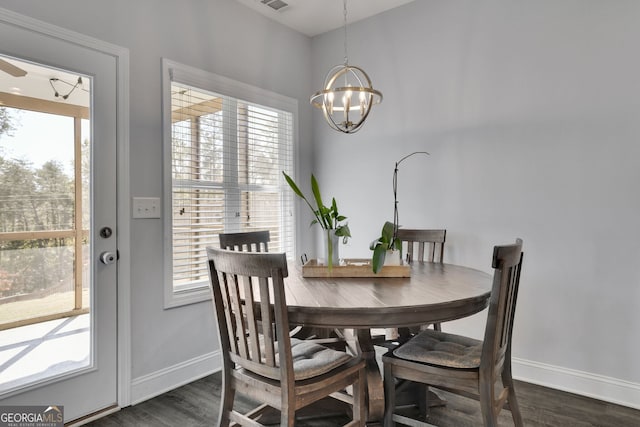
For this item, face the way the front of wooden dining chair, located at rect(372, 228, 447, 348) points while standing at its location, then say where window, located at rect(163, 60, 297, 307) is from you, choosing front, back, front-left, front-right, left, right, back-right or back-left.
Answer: front-right

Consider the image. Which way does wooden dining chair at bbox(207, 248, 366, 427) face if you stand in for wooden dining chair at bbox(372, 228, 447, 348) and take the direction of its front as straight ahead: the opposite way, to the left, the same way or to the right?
the opposite way

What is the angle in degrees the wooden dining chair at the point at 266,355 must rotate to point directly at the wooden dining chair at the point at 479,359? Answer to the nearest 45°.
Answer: approximately 45° to its right

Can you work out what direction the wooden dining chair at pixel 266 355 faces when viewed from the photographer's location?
facing away from the viewer and to the right of the viewer

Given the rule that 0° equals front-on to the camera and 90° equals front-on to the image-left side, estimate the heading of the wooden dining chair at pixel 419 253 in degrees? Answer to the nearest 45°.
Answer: approximately 45°

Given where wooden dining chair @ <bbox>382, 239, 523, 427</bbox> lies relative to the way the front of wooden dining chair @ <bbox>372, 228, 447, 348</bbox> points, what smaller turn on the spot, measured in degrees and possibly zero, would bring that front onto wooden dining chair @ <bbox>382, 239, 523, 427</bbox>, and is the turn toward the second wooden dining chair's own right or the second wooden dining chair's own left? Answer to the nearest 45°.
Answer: approximately 45° to the second wooden dining chair's own left

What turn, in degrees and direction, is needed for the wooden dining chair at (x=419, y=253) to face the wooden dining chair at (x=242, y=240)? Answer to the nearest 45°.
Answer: approximately 45° to its right

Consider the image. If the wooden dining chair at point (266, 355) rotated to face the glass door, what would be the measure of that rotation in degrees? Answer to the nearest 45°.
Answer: approximately 90° to its left

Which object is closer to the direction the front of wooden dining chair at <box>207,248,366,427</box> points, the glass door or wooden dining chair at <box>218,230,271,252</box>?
the wooden dining chair
